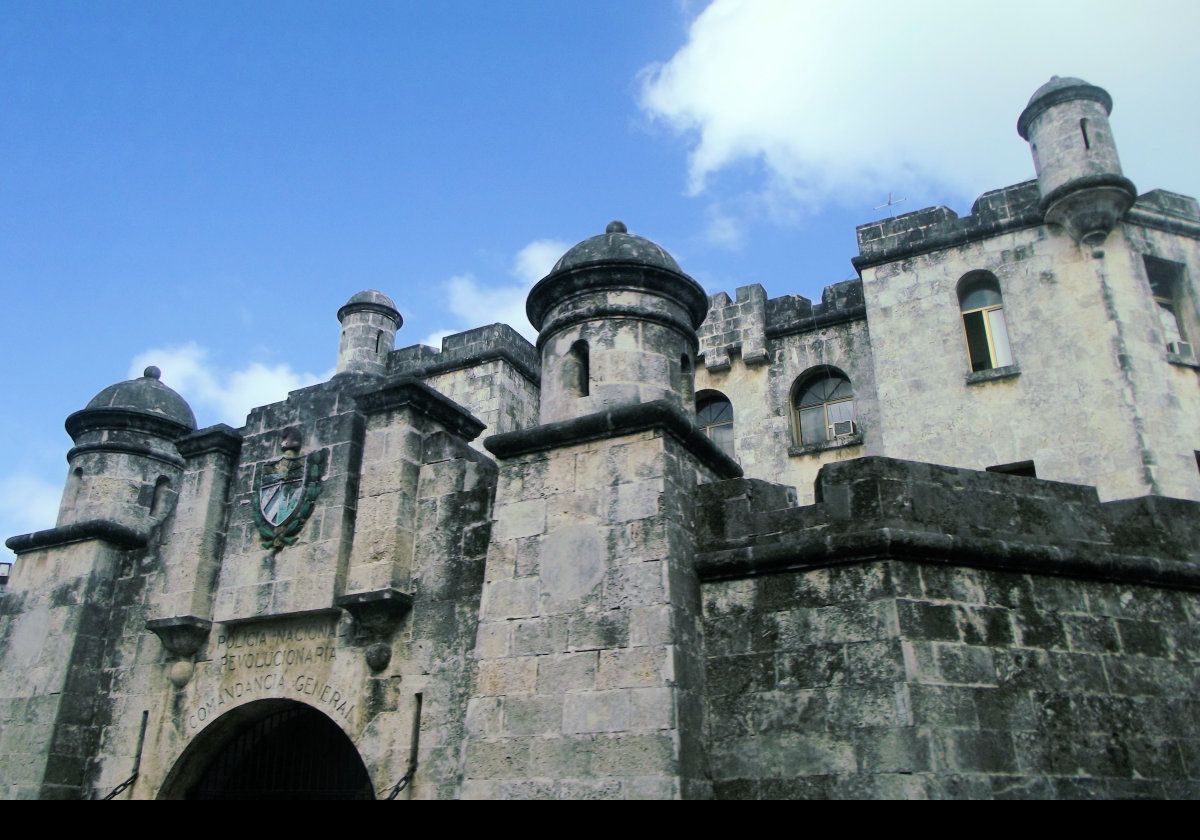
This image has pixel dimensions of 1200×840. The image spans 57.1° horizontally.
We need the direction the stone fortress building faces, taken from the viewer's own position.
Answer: facing the viewer and to the left of the viewer
